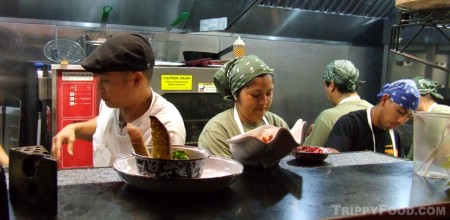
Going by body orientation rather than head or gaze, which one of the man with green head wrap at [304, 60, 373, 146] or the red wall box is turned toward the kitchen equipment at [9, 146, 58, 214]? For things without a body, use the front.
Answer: the red wall box

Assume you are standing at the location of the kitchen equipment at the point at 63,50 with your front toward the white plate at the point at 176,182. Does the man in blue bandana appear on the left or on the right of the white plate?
left

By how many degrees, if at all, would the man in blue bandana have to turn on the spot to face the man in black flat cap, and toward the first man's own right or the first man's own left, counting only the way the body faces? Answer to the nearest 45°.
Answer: approximately 90° to the first man's own right

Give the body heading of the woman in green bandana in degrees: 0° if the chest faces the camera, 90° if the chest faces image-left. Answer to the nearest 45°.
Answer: approximately 315°

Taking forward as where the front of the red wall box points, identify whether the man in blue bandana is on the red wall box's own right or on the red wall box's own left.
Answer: on the red wall box's own left

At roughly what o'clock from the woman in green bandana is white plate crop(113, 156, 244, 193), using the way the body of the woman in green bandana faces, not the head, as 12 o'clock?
The white plate is roughly at 2 o'clock from the woman in green bandana.

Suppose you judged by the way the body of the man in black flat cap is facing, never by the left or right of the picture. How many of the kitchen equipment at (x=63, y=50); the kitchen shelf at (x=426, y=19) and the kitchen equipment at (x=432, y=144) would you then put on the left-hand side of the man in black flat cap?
2

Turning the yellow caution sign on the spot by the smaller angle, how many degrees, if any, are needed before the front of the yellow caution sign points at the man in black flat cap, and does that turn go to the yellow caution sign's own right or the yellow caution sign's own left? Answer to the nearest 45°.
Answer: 0° — it already faces them

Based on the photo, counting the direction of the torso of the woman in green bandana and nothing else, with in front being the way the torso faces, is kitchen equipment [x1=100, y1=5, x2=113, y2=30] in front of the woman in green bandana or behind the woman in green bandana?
behind
